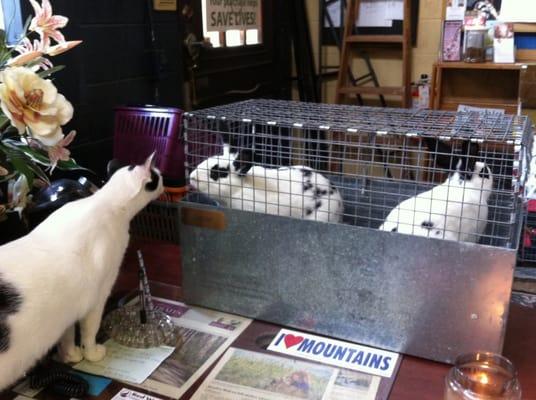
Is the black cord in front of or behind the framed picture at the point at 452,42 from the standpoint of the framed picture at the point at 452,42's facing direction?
in front

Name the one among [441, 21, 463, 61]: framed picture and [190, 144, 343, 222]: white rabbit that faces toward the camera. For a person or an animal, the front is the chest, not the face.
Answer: the framed picture

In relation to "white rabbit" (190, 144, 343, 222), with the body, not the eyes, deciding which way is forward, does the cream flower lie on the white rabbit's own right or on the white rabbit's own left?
on the white rabbit's own left

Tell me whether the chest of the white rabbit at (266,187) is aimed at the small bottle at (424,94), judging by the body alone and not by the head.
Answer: no

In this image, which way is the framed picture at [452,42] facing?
toward the camera

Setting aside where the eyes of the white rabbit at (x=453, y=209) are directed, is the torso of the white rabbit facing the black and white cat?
no

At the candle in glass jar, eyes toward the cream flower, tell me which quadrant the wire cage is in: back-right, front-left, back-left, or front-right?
front-right

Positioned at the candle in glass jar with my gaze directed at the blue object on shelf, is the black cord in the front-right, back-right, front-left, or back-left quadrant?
back-left
